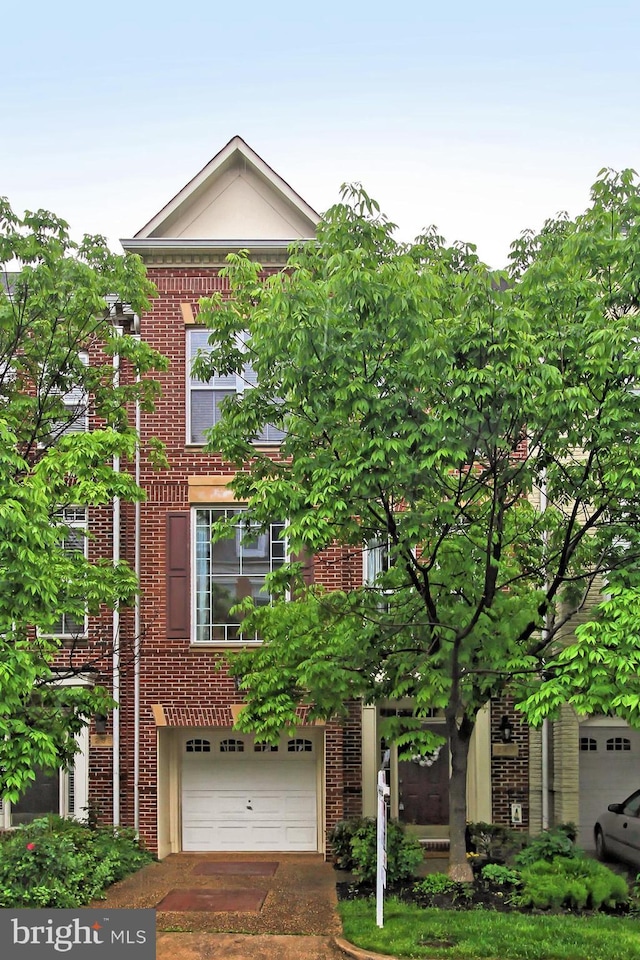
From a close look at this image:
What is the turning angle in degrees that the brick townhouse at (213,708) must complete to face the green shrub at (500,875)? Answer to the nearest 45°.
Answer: approximately 45° to its left

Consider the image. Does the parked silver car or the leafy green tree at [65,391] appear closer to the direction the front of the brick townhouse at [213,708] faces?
the leafy green tree

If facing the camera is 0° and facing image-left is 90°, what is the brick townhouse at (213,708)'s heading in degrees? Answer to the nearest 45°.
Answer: approximately 0°

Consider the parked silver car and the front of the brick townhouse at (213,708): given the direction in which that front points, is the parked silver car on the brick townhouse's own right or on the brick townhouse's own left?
on the brick townhouse's own left

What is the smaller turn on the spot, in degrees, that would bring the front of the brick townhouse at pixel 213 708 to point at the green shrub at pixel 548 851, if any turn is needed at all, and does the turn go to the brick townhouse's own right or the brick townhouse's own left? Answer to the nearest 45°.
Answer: approximately 45° to the brick townhouse's own left
